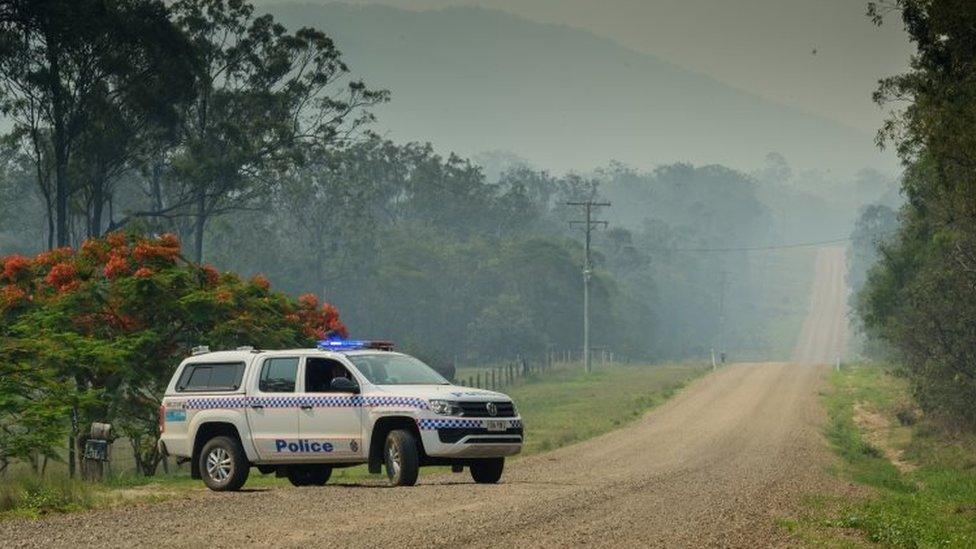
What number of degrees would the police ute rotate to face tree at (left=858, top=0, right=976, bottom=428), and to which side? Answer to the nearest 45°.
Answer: approximately 90° to its left

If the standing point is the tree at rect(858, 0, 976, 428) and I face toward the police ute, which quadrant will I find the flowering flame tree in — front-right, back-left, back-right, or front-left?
front-right

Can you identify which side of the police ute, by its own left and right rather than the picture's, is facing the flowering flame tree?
back

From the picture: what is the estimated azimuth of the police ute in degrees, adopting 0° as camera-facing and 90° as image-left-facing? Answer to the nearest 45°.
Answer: approximately 315°

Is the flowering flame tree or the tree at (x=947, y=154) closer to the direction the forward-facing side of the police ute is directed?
the tree
